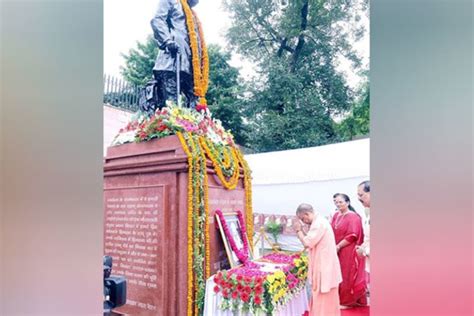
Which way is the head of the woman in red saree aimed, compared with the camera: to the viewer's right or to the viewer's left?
to the viewer's left

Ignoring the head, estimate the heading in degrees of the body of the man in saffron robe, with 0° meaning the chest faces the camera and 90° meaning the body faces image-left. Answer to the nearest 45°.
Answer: approximately 90°

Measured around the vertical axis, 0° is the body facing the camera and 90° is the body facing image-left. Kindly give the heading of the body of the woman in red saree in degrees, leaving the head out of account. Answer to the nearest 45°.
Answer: approximately 45°

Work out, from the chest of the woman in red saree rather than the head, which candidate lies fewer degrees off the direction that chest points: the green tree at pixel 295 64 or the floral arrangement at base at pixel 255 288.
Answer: the floral arrangement at base

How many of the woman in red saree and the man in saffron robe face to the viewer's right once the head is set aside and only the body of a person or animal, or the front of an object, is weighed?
0

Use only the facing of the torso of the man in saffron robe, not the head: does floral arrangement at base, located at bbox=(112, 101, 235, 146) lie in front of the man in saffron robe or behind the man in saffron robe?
in front

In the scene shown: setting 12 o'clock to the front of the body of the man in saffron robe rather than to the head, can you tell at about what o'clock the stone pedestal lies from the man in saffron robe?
The stone pedestal is roughly at 11 o'clock from the man in saffron robe.

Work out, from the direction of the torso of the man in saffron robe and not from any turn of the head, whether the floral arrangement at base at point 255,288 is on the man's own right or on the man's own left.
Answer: on the man's own left
